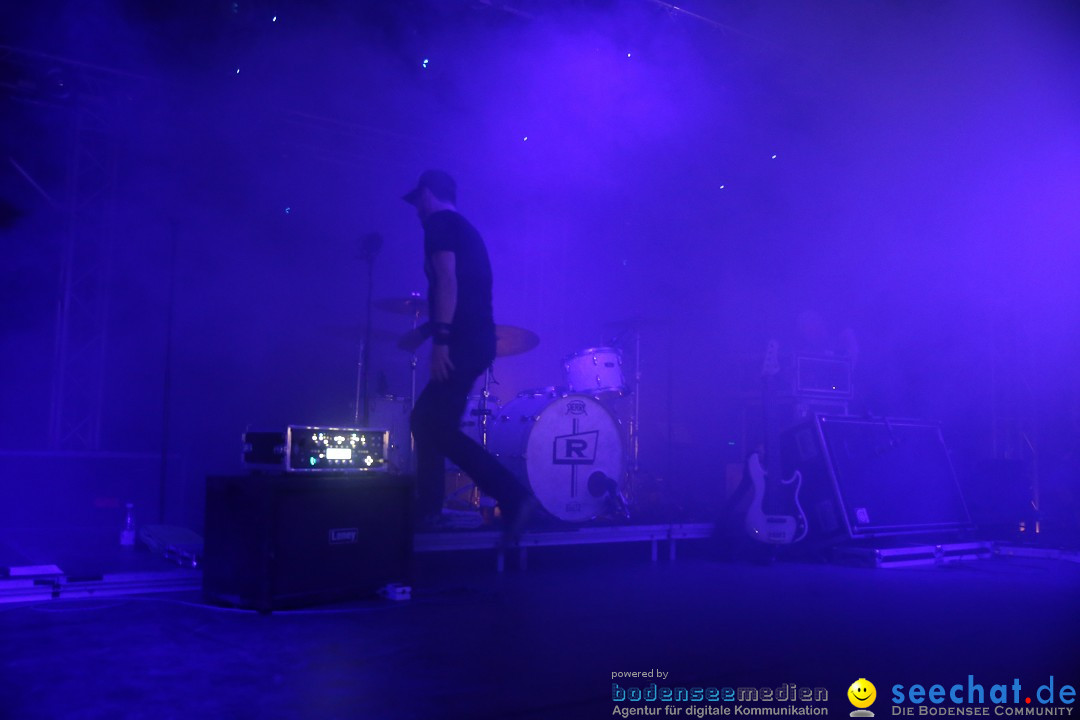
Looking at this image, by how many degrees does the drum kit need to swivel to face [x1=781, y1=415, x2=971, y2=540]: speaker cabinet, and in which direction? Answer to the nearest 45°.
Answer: approximately 45° to its left

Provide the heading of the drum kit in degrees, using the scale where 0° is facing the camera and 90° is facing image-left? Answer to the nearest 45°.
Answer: approximately 315°

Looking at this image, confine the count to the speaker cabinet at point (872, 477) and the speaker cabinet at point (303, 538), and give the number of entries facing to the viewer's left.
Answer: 0

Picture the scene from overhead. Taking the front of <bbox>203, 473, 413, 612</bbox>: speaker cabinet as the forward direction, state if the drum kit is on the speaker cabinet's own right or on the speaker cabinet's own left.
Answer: on the speaker cabinet's own left

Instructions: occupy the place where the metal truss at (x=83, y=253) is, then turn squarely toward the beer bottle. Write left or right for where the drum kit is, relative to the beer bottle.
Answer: left

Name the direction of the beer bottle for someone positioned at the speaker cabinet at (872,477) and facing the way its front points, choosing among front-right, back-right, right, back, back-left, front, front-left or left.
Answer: right

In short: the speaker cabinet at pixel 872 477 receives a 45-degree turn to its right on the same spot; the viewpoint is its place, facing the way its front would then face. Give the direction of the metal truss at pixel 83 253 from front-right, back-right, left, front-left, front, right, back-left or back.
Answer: right

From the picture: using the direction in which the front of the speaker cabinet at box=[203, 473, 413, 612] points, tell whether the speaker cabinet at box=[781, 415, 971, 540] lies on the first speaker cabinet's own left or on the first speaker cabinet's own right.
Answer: on the first speaker cabinet's own left

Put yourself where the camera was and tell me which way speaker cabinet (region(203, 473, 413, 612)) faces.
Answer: facing the viewer and to the right of the viewer

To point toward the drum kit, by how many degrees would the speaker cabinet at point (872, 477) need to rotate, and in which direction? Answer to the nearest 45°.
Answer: approximately 90° to its right
